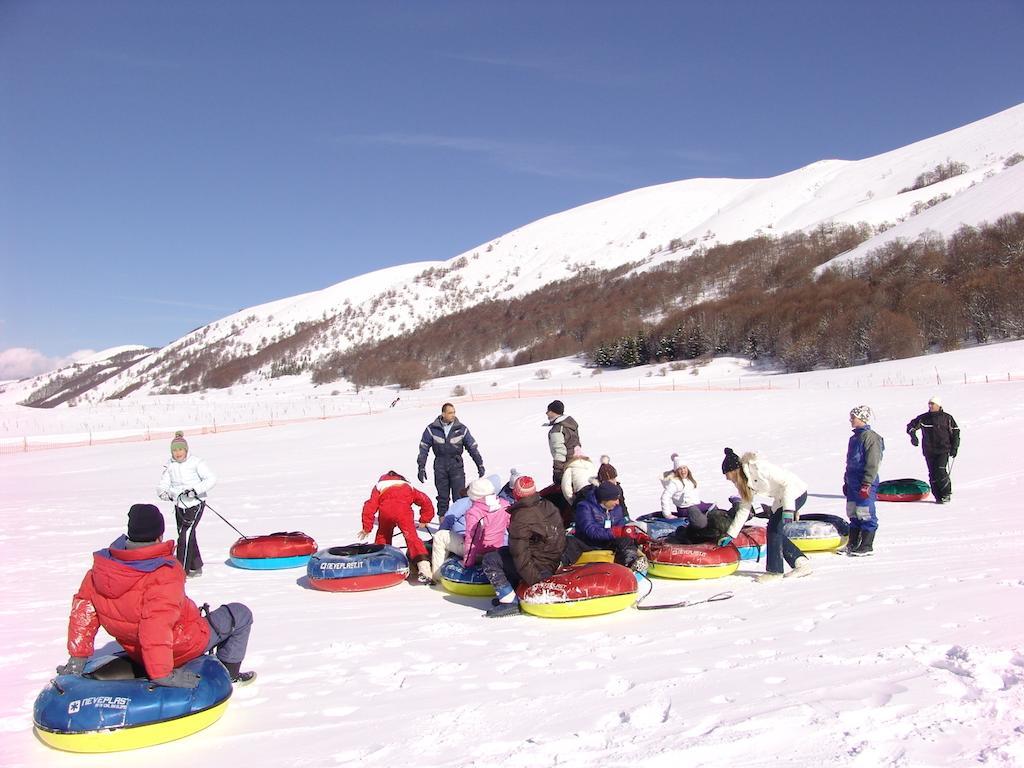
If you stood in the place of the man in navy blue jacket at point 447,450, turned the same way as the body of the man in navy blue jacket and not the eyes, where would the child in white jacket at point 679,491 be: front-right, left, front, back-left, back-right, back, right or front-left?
front-left

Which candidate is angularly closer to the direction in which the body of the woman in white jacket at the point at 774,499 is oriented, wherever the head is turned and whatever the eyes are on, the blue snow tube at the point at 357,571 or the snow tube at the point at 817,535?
the blue snow tube

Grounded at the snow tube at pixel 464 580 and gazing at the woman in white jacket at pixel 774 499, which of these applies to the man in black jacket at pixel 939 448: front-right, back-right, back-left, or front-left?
front-left

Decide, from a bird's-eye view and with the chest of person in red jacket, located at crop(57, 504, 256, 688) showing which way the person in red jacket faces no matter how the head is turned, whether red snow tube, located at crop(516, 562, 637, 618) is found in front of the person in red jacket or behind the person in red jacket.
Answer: in front

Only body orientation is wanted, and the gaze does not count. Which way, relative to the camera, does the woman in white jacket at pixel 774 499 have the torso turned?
to the viewer's left

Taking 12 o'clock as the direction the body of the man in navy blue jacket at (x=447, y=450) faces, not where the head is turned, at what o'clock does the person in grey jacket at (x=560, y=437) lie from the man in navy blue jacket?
The person in grey jacket is roughly at 10 o'clock from the man in navy blue jacket.

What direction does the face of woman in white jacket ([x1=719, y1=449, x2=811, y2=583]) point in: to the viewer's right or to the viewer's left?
to the viewer's left

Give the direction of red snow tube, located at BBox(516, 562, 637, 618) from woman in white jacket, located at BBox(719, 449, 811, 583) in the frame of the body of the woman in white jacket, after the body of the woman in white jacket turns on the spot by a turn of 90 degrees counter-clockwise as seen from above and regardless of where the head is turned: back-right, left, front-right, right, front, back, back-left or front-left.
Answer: front-right

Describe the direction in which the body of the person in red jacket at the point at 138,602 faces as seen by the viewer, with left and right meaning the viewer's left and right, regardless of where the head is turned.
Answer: facing away from the viewer and to the right of the viewer

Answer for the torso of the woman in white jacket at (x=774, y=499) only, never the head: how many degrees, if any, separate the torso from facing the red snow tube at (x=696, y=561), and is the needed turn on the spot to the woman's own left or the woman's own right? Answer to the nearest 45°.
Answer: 0° — they already face it

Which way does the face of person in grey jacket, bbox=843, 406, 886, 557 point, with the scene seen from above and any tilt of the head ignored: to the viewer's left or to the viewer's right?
to the viewer's left

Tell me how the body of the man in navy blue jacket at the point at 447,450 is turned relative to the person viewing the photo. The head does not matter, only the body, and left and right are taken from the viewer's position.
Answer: facing the viewer
